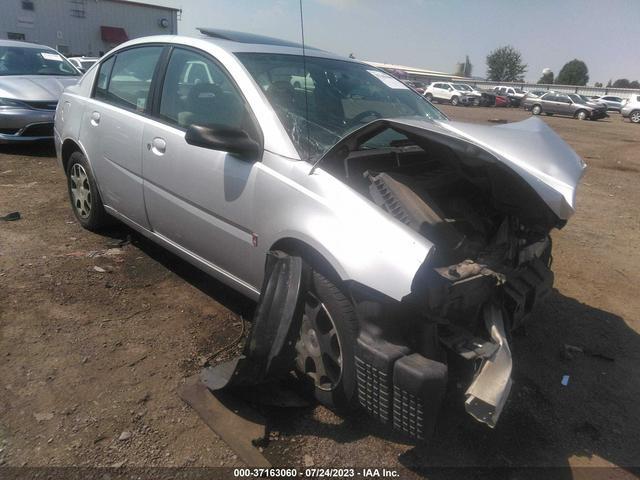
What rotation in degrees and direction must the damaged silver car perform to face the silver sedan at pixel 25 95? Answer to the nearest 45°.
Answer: approximately 180°

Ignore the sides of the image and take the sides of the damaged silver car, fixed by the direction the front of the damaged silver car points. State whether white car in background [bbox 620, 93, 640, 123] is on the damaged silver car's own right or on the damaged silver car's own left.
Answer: on the damaged silver car's own left

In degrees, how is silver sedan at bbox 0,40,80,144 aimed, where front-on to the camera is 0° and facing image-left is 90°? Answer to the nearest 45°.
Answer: approximately 315°

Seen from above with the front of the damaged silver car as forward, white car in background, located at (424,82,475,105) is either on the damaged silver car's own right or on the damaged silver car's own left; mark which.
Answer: on the damaged silver car's own left
